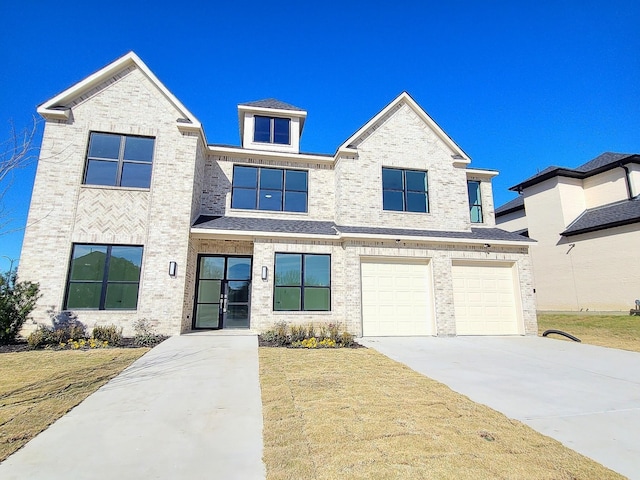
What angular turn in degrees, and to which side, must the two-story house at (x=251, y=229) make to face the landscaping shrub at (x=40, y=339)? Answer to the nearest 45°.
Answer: approximately 90° to its right

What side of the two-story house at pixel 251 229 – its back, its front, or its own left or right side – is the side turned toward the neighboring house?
left

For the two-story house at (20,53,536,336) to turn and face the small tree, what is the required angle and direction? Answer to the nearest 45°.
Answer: approximately 90° to its right

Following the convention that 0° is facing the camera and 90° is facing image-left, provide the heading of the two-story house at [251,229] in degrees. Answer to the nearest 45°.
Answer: approximately 0°
